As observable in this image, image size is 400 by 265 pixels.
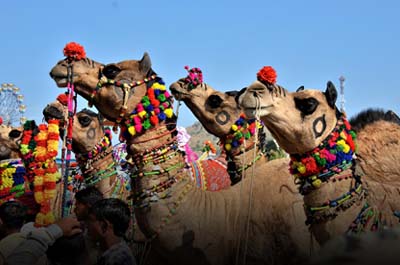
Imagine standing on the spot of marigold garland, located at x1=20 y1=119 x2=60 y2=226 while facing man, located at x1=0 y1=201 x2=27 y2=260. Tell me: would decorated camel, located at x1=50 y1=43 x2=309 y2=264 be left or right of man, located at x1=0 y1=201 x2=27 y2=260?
left

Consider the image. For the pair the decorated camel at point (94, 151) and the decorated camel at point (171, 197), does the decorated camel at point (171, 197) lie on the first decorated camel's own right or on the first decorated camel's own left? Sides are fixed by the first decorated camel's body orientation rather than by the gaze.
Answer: on the first decorated camel's own left

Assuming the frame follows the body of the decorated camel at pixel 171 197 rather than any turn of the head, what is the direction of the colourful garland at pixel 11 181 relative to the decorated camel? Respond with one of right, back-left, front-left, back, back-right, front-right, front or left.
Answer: front-right

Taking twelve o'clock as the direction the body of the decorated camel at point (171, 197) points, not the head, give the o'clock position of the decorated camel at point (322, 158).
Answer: the decorated camel at point (322, 158) is roughly at 7 o'clock from the decorated camel at point (171, 197).

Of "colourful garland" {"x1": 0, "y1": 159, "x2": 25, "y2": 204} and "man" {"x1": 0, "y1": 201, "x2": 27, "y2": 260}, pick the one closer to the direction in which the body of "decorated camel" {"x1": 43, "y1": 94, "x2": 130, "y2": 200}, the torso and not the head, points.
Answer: the colourful garland

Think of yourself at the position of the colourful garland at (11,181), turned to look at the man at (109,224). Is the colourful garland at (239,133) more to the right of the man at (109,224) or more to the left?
left

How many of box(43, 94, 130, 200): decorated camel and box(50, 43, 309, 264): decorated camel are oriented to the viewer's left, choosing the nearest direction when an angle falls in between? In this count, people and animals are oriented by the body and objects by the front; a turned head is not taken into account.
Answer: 2

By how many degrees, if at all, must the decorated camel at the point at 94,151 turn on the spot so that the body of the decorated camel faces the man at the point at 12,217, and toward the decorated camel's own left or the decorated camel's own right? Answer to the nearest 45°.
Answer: approximately 90° to the decorated camel's own left

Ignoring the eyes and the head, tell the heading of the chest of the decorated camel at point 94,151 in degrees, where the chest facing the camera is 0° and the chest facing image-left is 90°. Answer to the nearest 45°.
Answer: approximately 90°

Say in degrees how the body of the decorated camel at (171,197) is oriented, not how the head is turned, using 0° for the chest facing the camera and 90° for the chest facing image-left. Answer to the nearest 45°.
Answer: approximately 90°

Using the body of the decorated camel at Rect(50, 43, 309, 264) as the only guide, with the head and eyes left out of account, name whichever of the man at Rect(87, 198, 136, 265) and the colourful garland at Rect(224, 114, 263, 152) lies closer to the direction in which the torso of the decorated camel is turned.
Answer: the man
